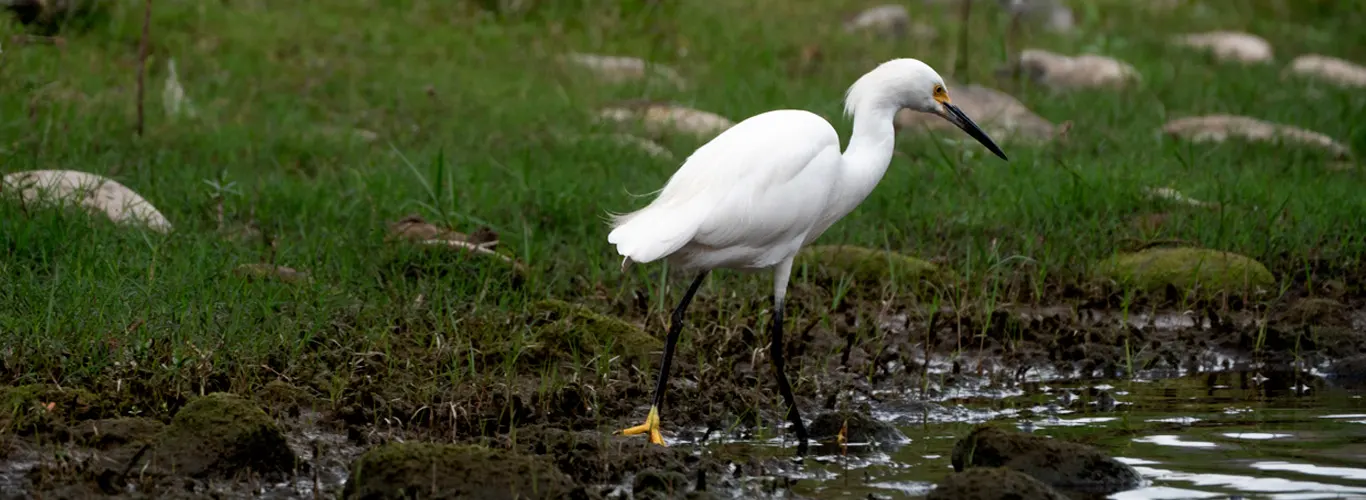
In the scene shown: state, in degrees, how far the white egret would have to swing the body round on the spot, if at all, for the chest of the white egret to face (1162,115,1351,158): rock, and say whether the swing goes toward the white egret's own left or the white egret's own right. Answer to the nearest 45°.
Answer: approximately 45° to the white egret's own left

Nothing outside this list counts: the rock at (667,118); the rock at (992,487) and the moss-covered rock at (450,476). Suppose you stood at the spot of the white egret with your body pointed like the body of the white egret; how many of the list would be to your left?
1

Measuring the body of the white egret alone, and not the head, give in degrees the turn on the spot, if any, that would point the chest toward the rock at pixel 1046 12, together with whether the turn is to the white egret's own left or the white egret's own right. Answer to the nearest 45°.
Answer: approximately 90° to the white egret's own left

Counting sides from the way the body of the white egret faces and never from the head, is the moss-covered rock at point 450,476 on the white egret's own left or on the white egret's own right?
on the white egret's own right

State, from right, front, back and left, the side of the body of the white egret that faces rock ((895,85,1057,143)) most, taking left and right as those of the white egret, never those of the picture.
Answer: left

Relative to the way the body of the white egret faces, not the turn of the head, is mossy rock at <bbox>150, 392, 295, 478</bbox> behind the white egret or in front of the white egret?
behind

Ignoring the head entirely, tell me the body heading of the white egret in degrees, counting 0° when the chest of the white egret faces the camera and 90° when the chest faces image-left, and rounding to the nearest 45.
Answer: approximately 270°

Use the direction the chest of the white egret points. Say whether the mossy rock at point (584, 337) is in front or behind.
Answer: behind

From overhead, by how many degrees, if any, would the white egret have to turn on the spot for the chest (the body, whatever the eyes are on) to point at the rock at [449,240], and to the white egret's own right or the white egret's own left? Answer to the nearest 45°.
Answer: approximately 135° to the white egret's own left

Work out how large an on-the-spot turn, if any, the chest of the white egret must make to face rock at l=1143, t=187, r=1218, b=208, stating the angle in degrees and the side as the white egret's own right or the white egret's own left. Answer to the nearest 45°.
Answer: approximately 45° to the white egret's own left

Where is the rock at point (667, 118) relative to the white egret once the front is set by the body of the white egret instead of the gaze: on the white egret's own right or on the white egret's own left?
on the white egret's own left

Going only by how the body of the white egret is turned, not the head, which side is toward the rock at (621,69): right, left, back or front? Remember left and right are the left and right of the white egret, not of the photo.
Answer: left
